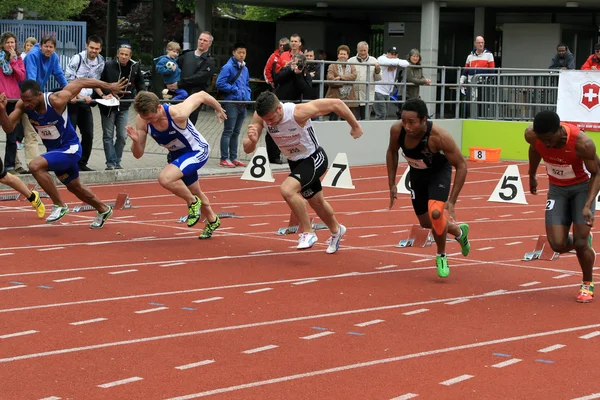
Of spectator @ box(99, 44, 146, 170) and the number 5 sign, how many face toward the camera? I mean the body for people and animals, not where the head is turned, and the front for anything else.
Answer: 2

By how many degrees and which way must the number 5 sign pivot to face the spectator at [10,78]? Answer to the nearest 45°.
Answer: approximately 90° to its right

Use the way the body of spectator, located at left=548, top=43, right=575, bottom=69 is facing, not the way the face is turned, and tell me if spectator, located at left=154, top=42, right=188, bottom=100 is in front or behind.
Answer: in front

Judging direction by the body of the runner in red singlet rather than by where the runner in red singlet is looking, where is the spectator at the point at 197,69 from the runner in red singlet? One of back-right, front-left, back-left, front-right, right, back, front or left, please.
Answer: right

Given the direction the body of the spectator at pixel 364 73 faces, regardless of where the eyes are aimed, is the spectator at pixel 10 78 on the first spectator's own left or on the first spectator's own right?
on the first spectator's own right

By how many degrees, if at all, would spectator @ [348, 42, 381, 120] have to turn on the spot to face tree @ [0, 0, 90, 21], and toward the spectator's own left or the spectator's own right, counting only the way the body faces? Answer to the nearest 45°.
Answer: approximately 135° to the spectator's own right

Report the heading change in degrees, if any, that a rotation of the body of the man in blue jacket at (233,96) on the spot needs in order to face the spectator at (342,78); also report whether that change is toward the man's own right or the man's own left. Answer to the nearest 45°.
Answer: approximately 90° to the man's own left

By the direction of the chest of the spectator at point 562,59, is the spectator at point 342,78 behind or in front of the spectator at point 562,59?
in front

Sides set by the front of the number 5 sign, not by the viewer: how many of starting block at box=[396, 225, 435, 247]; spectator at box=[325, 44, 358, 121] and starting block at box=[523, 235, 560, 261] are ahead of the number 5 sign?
2

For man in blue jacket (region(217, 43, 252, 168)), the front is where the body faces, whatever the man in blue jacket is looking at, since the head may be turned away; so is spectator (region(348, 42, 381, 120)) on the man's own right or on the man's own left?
on the man's own left

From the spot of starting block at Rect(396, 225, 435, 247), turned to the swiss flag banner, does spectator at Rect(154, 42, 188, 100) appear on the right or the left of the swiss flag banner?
left

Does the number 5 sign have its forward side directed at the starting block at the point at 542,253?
yes
